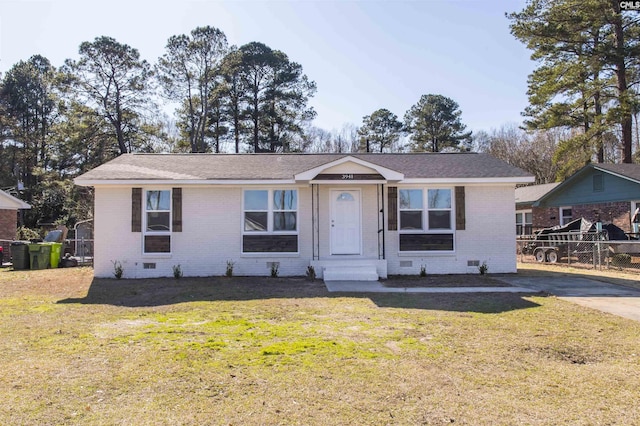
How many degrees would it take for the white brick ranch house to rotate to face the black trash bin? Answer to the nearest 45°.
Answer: approximately 90° to its right

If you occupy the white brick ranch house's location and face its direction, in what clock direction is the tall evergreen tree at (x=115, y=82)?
The tall evergreen tree is roughly at 5 o'clock from the white brick ranch house.

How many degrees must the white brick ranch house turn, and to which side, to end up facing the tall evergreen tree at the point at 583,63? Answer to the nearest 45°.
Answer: approximately 135° to its left

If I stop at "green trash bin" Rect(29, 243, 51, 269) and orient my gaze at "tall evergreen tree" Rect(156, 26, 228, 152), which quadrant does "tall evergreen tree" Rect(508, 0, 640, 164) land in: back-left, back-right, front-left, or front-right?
front-right

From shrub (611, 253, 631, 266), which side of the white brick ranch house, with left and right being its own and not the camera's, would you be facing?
left

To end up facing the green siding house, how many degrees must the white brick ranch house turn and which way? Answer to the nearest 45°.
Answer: approximately 135° to its left

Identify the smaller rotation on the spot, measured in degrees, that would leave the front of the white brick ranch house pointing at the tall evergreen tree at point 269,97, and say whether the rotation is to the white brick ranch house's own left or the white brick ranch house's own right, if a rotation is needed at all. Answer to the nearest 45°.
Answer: approximately 180°

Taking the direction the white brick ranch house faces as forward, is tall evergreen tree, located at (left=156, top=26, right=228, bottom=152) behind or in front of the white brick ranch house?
behind

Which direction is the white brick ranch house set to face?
toward the camera

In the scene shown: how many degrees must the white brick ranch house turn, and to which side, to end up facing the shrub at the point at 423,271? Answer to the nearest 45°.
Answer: approximately 90° to its left

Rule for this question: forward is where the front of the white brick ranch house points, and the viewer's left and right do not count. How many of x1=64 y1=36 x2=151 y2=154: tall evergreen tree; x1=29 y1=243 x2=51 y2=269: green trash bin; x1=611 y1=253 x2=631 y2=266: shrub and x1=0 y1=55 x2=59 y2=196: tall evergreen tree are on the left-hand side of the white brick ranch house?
1

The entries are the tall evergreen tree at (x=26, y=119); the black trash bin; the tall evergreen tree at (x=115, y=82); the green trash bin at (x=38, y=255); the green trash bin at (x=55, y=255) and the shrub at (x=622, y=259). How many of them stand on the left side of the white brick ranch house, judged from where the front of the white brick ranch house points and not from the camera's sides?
1

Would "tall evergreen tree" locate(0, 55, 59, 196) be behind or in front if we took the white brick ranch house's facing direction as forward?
behind

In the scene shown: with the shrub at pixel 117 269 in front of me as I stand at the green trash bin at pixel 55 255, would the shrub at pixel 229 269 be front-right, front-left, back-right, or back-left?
front-left

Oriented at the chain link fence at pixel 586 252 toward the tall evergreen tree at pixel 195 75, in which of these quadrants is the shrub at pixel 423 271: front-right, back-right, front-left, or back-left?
front-left
